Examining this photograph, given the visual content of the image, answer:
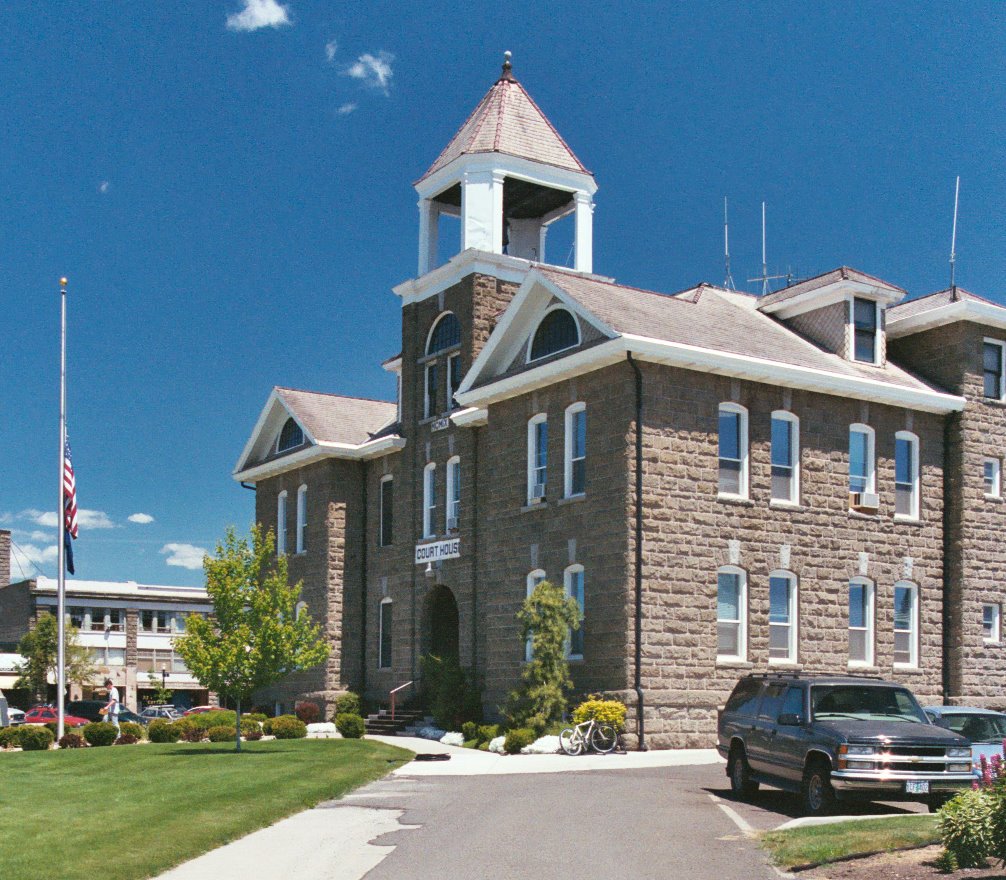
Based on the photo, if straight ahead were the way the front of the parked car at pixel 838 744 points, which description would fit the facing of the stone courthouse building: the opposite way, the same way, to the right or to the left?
to the right

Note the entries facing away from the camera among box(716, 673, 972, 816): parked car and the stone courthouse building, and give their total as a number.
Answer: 0

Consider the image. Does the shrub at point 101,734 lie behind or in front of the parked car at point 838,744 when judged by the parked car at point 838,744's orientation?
behind

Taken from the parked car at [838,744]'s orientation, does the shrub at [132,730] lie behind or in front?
behind

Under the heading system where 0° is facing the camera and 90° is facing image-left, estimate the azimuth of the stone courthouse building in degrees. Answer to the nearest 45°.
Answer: approximately 45°

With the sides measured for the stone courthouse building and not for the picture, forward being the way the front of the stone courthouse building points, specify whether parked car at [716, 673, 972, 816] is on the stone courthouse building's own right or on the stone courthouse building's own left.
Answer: on the stone courthouse building's own left

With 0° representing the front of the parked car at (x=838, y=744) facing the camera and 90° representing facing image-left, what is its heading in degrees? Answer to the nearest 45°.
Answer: approximately 315°

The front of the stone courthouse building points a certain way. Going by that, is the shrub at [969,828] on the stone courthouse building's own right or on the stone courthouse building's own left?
on the stone courthouse building's own left
